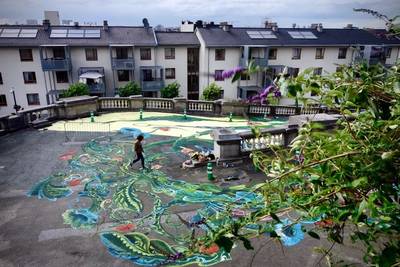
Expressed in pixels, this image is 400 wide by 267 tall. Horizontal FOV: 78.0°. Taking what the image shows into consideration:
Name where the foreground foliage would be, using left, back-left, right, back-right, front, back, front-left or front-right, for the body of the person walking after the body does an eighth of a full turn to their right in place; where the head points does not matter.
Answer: front-right

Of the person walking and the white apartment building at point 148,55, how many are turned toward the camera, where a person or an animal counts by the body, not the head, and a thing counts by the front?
1

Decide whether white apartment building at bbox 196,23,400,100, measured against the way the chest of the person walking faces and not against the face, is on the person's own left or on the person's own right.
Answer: on the person's own left

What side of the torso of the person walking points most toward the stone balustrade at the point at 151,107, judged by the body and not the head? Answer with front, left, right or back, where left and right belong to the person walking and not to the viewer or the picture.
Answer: left

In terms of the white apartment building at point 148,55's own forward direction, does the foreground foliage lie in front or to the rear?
in front

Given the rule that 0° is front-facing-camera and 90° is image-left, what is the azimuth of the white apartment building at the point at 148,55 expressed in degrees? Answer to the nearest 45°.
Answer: approximately 0°

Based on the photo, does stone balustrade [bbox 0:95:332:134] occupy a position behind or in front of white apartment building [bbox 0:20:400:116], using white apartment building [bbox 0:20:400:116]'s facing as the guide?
in front

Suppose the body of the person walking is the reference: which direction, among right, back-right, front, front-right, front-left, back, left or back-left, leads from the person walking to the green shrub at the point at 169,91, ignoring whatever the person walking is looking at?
left

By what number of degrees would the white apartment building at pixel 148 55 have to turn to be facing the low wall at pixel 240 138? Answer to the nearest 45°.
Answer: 0° — it already faces it

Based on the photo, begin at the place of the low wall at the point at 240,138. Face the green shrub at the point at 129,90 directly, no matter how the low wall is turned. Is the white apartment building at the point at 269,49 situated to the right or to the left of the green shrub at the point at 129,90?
right

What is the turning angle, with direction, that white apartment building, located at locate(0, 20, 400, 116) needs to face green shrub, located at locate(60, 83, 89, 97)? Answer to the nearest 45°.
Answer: approximately 45° to its right
